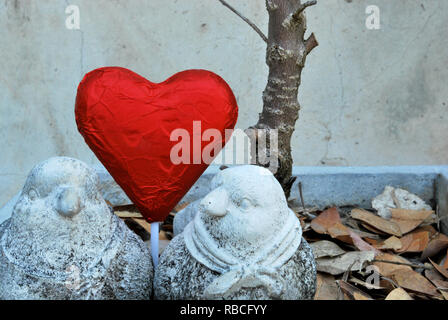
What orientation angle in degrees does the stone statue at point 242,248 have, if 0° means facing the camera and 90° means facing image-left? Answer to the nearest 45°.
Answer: approximately 45°
